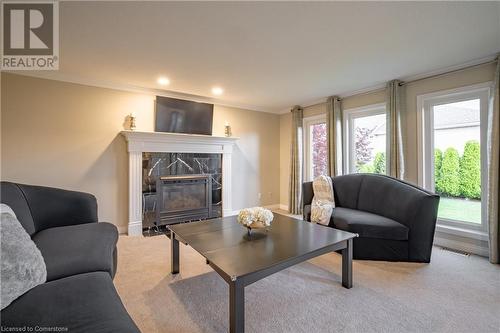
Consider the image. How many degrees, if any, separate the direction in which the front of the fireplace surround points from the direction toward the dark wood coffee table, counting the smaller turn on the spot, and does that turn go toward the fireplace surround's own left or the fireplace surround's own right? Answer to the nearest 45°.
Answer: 0° — it already faces it

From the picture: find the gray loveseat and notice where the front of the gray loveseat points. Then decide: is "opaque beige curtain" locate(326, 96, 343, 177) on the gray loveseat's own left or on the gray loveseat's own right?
on the gray loveseat's own right

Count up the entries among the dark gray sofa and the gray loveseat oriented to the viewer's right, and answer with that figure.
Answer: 1

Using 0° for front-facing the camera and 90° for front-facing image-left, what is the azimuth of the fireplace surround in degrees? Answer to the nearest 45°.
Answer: approximately 315°

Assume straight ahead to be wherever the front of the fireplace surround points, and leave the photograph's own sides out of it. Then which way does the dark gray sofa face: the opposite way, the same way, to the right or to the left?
to the left

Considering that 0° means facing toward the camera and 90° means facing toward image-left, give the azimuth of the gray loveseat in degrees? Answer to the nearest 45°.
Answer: approximately 45°

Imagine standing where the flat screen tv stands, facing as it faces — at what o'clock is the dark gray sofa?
The dark gray sofa is roughly at 2 o'clock from the flat screen tv.

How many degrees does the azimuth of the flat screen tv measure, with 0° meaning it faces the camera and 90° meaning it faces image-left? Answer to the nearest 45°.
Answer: approximately 315°

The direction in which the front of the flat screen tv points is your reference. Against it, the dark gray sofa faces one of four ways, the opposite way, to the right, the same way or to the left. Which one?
to the left

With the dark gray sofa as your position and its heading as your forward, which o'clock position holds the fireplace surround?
The fireplace surround is roughly at 10 o'clock from the dark gray sofa.

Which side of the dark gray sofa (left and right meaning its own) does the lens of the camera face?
right

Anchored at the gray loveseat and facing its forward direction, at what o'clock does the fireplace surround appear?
The fireplace surround is roughly at 1 o'clock from the gray loveseat.
